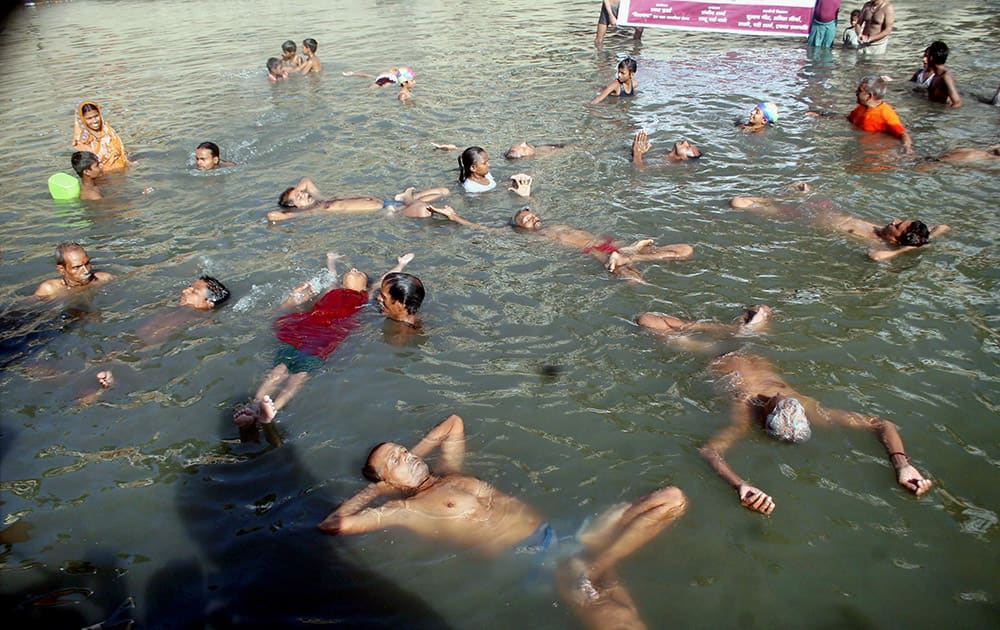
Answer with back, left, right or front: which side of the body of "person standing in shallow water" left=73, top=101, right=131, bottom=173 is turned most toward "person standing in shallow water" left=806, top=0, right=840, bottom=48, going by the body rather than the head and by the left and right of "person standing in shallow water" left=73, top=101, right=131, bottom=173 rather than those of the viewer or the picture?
left

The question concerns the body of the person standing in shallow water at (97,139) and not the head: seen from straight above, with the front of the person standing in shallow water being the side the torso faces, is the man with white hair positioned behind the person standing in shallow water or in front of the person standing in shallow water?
in front

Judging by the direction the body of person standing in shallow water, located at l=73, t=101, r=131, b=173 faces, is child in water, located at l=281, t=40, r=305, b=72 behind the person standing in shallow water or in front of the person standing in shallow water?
behind

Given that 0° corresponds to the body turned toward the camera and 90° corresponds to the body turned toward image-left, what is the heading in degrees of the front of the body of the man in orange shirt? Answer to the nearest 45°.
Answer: approximately 45°

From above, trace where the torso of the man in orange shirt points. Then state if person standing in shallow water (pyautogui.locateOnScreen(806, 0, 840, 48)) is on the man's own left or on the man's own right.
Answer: on the man's own right

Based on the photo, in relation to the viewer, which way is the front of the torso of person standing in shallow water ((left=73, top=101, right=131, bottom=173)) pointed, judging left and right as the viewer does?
facing the viewer

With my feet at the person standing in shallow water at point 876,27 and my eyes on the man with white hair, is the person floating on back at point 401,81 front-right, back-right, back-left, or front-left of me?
front-right

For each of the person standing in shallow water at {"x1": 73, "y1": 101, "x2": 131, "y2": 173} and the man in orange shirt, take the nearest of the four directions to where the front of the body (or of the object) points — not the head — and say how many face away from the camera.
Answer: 0

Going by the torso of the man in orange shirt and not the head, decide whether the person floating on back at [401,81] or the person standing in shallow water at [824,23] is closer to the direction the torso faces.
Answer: the person floating on back

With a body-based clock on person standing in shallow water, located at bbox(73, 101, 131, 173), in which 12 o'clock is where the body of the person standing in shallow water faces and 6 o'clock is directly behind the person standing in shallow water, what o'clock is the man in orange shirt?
The man in orange shirt is roughly at 10 o'clock from the person standing in shallow water.
